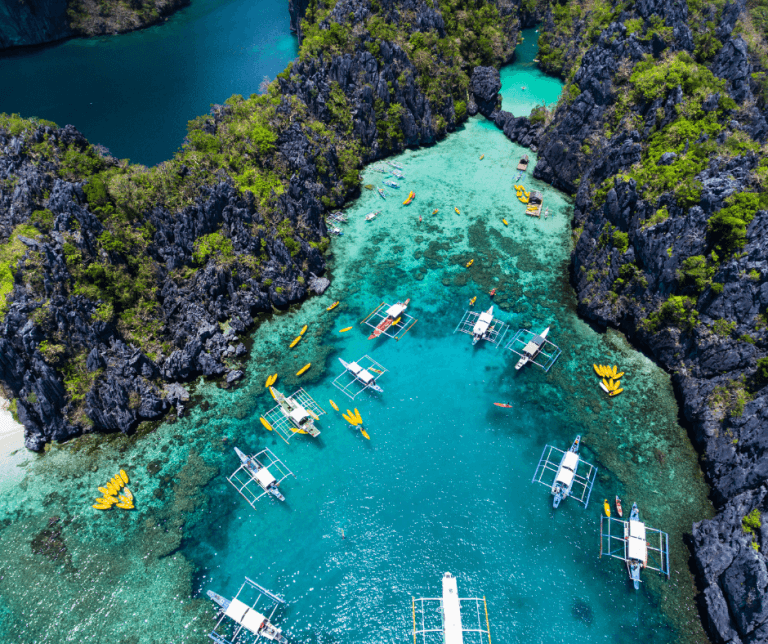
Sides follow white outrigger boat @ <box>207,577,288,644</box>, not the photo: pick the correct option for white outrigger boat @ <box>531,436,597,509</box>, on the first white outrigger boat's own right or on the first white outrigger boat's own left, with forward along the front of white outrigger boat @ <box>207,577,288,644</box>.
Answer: on the first white outrigger boat's own right

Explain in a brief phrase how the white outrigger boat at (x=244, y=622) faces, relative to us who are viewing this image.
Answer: facing away from the viewer and to the left of the viewer

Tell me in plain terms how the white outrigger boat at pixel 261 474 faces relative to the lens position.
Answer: facing away from the viewer and to the left of the viewer

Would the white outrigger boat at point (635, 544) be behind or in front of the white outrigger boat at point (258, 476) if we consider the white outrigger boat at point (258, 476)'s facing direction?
behind

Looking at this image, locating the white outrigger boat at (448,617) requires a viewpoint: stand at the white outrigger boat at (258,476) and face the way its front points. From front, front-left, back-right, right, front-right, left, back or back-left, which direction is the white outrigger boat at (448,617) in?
back

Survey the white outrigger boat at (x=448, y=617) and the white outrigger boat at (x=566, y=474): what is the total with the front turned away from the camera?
2

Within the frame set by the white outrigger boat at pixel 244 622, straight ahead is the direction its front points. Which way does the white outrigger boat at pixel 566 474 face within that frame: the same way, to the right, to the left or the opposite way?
to the right

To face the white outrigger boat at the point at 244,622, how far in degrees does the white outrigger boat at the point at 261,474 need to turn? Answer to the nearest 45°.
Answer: approximately 135° to its left

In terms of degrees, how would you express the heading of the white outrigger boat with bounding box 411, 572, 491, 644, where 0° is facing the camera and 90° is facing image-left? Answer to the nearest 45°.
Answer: approximately 180°

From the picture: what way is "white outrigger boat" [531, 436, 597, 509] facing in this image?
away from the camera

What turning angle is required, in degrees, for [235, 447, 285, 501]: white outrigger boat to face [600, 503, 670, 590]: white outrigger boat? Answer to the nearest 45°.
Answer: approximately 135° to its right

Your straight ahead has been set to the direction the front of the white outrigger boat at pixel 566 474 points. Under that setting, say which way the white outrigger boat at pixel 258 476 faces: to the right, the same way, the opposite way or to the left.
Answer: to the left
